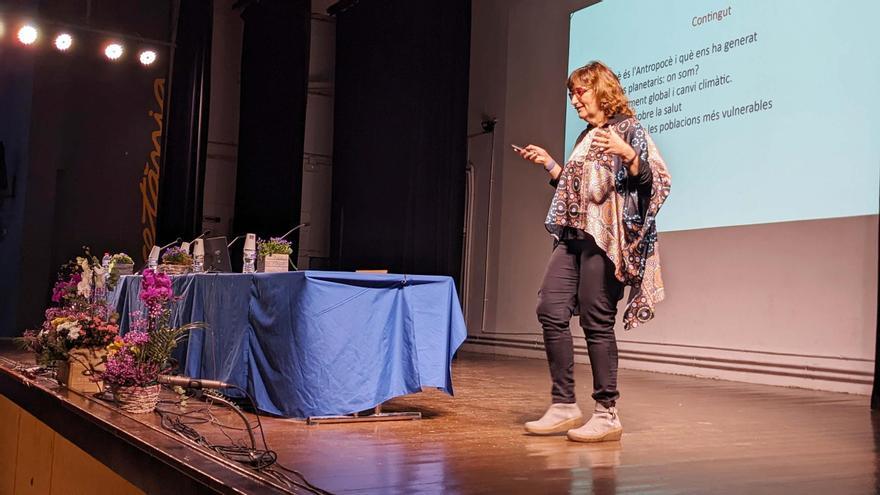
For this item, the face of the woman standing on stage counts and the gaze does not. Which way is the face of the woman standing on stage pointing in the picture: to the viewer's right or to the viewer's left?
to the viewer's left

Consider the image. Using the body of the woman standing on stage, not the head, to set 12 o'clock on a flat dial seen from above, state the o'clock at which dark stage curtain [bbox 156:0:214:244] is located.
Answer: The dark stage curtain is roughly at 3 o'clock from the woman standing on stage.

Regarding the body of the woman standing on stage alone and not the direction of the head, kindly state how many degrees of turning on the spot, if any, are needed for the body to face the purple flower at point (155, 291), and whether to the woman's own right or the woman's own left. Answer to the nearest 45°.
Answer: approximately 45° to the woman's own right

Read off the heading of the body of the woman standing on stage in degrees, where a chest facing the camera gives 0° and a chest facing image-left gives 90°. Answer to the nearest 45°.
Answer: approximately 45°

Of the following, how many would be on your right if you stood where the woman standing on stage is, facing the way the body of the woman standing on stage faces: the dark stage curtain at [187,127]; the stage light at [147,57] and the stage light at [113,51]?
3

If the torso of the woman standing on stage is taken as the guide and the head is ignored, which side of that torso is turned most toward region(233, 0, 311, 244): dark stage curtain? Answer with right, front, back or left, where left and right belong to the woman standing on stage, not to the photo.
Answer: right

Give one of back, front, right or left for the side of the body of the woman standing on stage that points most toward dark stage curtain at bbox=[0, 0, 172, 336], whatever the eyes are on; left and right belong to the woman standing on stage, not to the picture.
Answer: right

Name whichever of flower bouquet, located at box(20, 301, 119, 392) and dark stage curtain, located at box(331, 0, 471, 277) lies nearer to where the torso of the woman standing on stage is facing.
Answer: the flower bouquet

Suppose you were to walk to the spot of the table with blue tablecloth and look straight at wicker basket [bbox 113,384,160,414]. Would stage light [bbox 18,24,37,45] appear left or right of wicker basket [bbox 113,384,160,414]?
right

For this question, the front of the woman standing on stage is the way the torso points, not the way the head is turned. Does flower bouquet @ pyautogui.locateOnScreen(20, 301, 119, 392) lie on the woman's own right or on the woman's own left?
on the woman's own right

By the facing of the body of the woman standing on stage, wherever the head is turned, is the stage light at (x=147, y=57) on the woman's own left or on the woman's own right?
on the woman's own right
